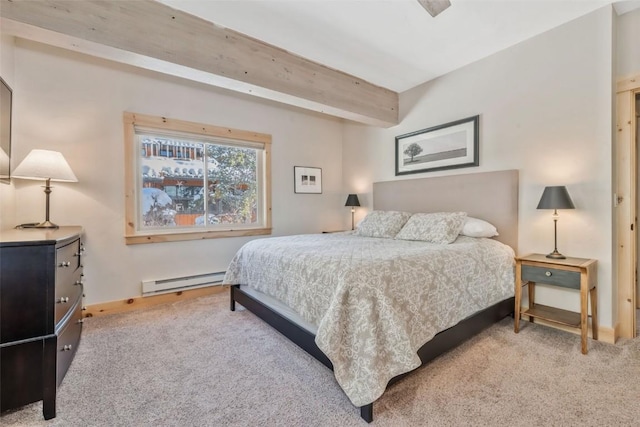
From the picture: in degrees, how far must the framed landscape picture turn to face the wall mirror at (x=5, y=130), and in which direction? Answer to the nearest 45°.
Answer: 0° — it already faces it

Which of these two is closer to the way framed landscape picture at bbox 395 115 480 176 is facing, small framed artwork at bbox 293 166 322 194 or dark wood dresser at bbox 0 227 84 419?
the dark wood dresser

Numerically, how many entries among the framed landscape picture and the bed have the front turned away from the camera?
0

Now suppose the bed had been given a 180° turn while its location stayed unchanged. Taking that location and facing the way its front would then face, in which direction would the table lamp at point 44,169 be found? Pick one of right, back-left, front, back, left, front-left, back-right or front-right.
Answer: back-left

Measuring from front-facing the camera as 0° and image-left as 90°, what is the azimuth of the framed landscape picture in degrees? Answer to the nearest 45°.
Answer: approximately 45°

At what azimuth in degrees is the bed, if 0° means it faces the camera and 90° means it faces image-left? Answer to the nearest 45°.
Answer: approximately 45°
